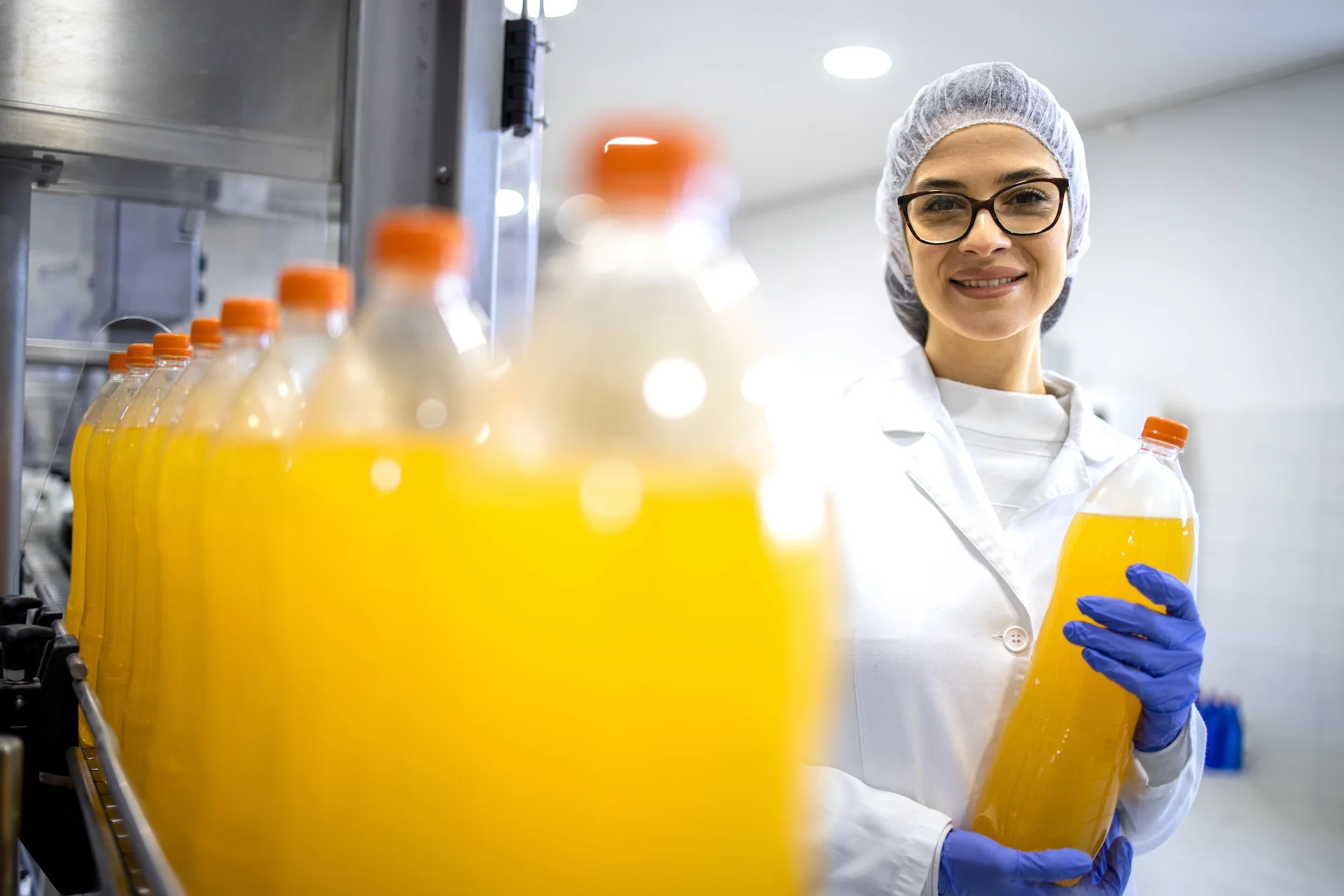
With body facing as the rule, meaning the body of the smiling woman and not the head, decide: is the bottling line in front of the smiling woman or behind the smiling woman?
in front

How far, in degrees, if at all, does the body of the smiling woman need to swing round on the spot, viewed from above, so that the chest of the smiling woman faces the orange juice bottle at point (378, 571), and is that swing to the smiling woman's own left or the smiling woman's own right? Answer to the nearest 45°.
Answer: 0° — they already face it

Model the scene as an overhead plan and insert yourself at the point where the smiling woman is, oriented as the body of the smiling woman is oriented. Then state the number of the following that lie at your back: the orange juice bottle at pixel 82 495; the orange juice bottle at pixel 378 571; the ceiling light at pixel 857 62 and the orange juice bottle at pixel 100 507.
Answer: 1

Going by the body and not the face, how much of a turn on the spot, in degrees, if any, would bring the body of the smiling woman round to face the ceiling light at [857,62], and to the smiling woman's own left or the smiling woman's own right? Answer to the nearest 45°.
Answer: approximately 180°

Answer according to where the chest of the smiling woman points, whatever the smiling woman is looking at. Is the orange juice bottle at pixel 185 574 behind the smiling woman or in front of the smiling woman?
in front

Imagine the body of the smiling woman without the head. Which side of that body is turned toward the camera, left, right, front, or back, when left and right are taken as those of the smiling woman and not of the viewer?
front

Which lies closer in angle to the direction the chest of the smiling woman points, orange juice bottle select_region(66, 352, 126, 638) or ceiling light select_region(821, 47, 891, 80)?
the orange juice bottle

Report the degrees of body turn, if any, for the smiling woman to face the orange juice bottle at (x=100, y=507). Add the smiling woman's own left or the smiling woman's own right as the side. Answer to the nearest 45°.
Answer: approximately 45° to the smiling woman's own right

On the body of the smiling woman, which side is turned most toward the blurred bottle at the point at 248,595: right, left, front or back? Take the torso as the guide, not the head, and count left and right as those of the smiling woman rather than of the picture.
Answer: front

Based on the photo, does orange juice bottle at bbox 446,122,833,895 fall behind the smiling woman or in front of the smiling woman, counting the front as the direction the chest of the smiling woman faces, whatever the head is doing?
in front
